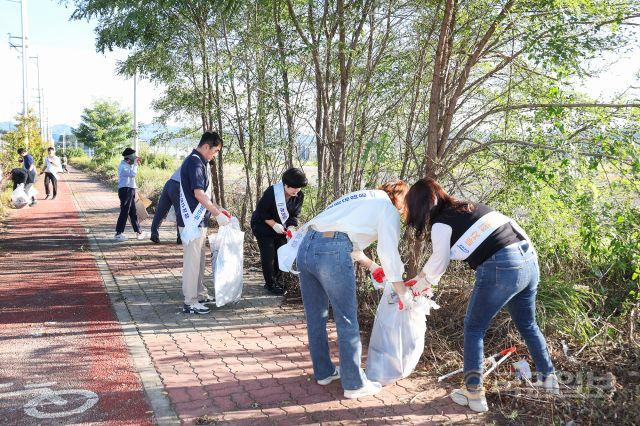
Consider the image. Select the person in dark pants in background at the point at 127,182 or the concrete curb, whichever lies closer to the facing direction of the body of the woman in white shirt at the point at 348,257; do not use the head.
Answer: the person in dark pants in background

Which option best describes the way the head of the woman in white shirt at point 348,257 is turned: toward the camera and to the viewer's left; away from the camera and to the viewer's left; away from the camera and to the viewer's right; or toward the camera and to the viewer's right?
away from the camera and to the viewer's right

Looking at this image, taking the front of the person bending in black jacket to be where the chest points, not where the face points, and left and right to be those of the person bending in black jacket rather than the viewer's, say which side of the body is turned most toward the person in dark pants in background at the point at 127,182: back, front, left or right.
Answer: back

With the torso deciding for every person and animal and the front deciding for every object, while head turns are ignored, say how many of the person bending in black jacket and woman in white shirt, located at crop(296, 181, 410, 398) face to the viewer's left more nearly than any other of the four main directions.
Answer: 0

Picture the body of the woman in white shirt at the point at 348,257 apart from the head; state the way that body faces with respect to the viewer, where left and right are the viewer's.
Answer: facing away from the viewer and to the right of the viewer

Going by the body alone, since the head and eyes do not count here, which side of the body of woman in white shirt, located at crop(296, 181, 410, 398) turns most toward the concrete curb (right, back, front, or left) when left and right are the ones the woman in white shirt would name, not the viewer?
left

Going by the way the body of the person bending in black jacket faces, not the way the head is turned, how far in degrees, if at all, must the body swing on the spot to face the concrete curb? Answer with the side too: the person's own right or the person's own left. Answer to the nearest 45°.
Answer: approximately 90° to the person's own right

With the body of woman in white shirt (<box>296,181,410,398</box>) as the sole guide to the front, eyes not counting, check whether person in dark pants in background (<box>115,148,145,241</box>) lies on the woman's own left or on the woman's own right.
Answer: on the woman's own left

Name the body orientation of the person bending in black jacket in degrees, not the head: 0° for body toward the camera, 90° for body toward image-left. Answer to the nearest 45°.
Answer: approximately 315°

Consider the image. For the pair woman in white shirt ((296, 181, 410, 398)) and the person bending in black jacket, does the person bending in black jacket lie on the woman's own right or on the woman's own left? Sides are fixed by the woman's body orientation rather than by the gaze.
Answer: on the woman's own left

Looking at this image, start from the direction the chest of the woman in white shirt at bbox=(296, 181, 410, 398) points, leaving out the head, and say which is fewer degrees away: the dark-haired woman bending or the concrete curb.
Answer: the dark-haired woman bending

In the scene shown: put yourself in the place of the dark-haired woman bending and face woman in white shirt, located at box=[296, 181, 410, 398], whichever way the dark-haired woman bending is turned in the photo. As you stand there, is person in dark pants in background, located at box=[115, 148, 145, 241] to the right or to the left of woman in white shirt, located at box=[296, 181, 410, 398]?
right
